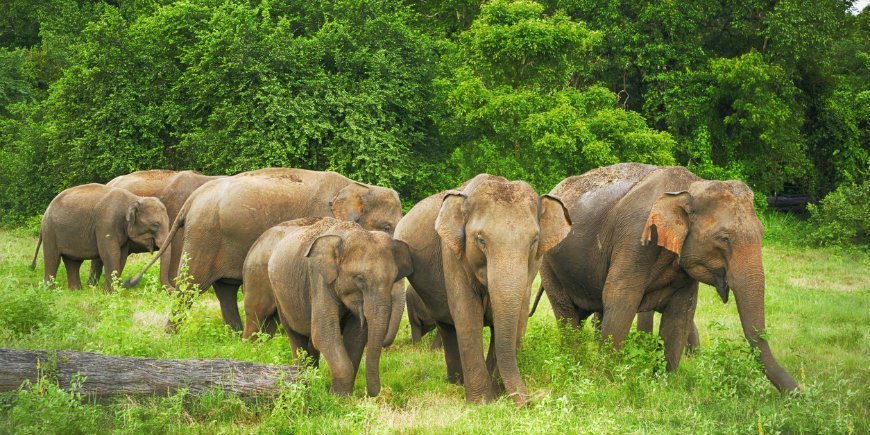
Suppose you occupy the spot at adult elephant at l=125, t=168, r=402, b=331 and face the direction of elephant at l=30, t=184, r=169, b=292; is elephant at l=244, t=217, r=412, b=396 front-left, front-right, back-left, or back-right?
back-left

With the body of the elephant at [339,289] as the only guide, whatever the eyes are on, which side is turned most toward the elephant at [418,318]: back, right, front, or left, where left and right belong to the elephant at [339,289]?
left

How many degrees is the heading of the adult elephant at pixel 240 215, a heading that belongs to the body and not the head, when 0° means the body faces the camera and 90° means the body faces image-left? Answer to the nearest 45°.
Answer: approximately 270°

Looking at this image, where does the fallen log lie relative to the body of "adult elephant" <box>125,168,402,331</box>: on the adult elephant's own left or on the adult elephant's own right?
on the adult elephant's own right

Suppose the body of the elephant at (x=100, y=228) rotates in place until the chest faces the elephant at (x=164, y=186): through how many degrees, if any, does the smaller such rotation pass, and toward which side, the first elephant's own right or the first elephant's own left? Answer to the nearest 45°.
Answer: approximately 45° to the first elephant's own left

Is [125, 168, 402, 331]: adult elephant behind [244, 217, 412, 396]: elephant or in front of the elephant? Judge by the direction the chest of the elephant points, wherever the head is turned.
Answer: behind

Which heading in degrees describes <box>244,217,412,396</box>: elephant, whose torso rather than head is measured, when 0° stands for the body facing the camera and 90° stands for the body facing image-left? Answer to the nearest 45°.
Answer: approximately 315°

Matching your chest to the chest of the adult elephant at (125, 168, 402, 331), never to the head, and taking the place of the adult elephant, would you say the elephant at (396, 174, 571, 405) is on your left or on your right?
on your right

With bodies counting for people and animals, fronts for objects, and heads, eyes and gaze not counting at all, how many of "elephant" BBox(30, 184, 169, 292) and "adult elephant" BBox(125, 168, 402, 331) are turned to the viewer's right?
2

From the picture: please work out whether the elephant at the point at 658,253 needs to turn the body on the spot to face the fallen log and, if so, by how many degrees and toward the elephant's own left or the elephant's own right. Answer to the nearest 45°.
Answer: approximately 90° to the elephant's own right

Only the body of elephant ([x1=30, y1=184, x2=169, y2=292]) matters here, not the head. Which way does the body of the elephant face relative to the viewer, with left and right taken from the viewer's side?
facing to the right of the viewer

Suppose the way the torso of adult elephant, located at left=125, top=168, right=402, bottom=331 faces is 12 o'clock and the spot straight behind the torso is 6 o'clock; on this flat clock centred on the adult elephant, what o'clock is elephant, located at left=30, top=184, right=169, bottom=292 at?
The elephant is roughly at 8 o'clock from the adult elephant.
